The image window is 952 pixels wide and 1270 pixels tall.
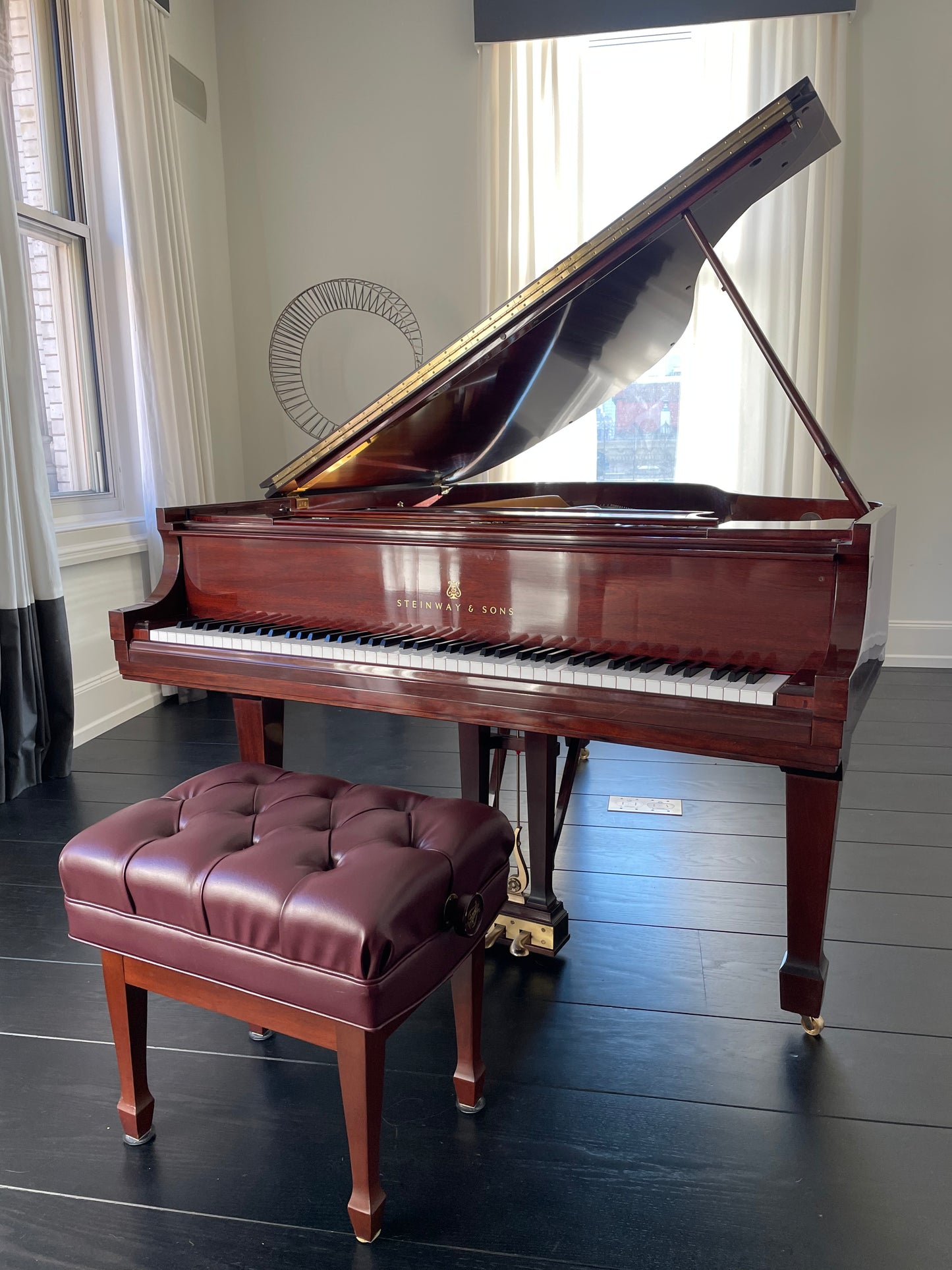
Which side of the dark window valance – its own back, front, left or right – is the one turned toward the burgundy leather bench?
front

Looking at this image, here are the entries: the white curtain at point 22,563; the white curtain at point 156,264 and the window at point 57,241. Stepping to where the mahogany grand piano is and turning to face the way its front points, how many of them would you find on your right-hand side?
3

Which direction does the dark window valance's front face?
toward the camera

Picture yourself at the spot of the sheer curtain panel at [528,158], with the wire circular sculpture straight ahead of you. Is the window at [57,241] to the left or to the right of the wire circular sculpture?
left

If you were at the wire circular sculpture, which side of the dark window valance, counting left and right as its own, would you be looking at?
right

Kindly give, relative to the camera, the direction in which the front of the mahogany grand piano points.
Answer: facing the viewer and to the left of the viewer

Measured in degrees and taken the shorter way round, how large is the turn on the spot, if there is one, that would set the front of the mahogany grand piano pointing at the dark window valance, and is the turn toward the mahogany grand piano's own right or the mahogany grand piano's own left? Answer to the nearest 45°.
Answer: approximately 135° to the mahogany grand piano's own right

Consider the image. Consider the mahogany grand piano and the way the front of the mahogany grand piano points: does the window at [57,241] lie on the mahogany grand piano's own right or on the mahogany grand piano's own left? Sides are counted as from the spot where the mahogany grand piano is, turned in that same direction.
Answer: on the mahogany grand piano's own right

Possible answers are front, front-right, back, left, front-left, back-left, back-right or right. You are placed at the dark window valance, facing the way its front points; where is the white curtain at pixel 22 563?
front-right

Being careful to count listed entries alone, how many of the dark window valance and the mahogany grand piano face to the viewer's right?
0

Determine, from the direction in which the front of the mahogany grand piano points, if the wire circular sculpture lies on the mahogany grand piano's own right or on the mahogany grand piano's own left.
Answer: on the mahogany grand piano's own right
